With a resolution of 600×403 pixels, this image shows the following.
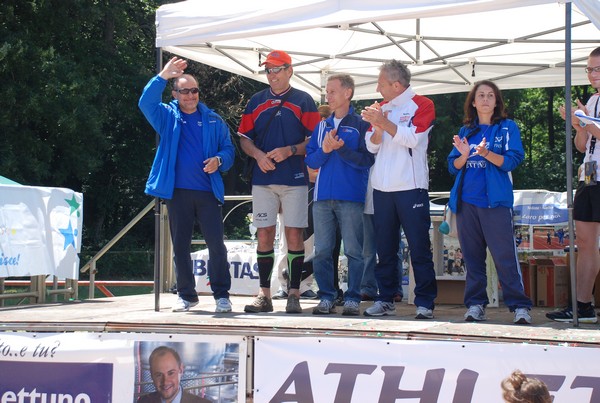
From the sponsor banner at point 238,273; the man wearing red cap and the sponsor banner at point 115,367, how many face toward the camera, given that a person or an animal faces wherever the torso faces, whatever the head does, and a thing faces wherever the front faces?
3

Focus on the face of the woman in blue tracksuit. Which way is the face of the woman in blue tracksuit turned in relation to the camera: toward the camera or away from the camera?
toward the camera

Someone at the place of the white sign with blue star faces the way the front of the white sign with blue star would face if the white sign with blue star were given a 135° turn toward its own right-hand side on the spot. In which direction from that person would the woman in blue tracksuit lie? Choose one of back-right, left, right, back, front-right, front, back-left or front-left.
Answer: back

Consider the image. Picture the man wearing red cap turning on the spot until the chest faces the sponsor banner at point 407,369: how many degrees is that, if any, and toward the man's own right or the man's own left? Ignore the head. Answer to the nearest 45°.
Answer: approximately 45° to the man's own left

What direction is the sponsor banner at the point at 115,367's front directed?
toward the camera

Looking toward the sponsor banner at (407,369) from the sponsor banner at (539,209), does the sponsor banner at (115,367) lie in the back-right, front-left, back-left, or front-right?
front-right

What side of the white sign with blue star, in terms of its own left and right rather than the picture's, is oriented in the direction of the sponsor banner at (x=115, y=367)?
front

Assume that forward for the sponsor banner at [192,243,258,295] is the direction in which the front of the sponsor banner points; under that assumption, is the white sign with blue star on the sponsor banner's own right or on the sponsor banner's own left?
on the sponsor banner's own right

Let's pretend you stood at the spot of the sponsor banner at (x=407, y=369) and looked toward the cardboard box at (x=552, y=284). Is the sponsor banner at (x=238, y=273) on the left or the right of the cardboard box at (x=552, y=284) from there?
left

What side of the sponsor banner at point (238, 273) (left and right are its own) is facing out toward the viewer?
front

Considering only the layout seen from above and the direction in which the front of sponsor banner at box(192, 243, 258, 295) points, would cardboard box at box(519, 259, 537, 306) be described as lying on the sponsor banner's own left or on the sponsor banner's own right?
on the sponsor banner's own left

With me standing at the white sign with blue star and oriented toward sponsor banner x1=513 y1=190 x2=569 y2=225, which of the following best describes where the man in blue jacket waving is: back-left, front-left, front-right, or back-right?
front-right

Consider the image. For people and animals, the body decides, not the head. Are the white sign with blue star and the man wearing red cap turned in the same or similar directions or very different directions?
same or similar directions

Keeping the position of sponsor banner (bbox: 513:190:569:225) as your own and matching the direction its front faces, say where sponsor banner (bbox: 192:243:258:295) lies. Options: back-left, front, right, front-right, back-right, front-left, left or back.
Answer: right

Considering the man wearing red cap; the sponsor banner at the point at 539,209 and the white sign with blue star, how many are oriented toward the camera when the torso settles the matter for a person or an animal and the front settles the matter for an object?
3

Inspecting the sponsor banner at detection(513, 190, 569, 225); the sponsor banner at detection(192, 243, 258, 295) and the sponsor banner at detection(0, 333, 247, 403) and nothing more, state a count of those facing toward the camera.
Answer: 3

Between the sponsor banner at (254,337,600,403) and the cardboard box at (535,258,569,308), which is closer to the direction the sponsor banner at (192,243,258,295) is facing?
the sponsor banner
